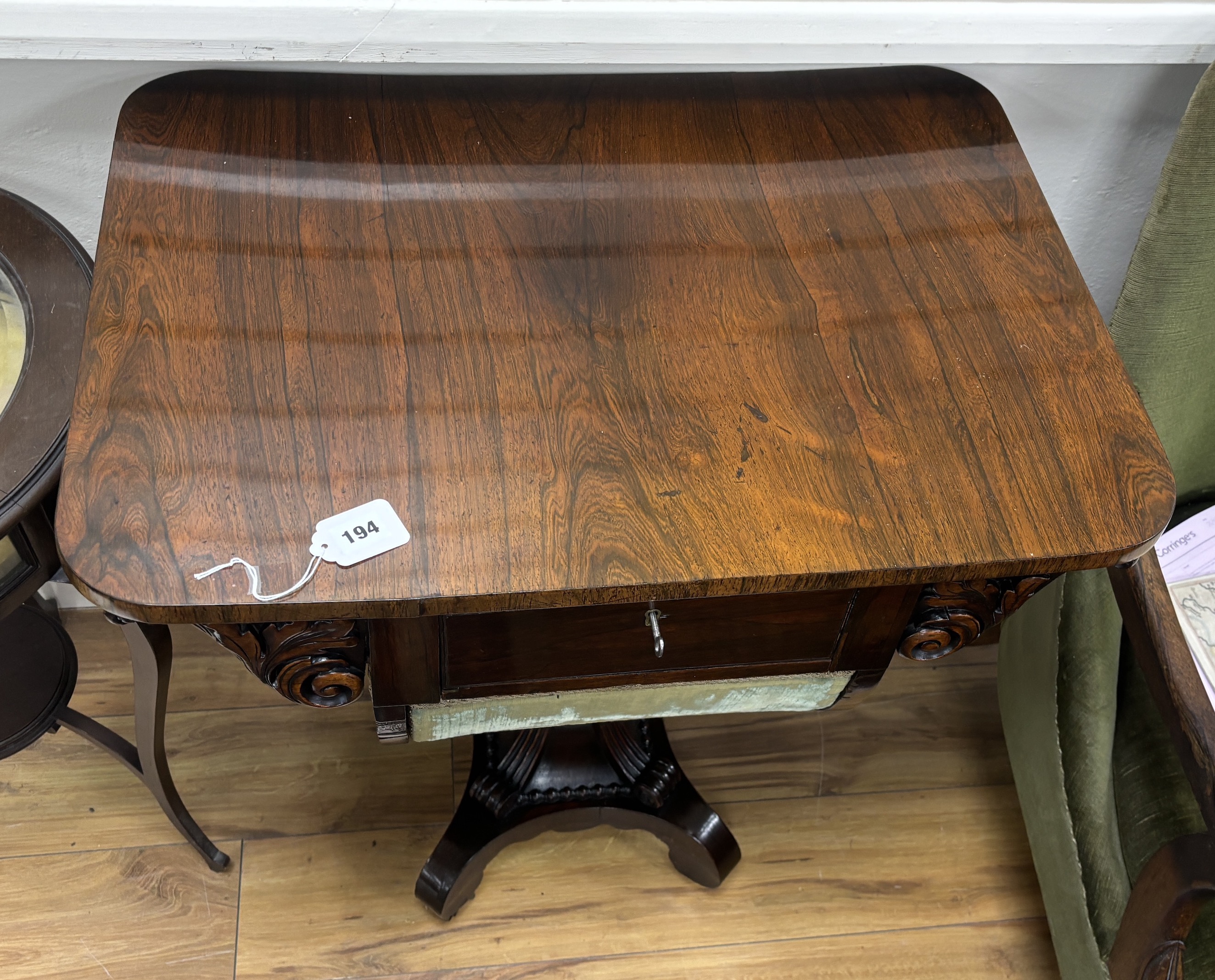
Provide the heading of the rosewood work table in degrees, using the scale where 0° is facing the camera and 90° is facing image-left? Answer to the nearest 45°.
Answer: approximately 0°
